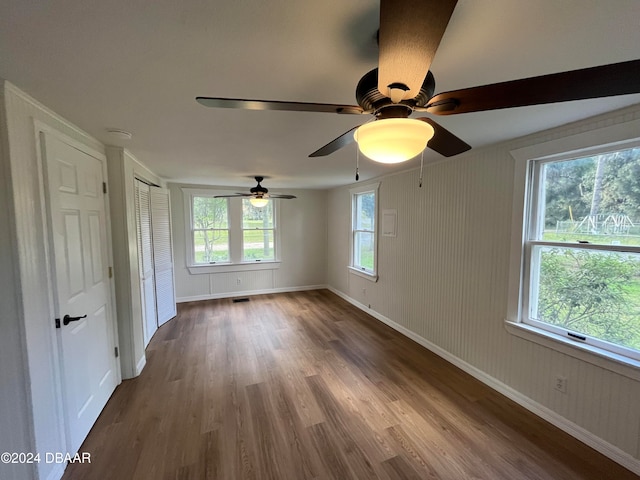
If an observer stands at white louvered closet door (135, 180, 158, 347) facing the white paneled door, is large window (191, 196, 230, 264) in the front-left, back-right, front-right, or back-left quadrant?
back-left

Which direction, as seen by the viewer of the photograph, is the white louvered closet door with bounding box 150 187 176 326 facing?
facing the viewer and to the right of the viewer

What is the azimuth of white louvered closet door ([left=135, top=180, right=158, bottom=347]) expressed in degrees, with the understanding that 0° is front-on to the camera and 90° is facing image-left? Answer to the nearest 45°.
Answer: approximately 270°

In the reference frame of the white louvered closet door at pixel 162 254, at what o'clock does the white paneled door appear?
The white paneled door is roughly at 2 o'clock from the white louvered closet door.

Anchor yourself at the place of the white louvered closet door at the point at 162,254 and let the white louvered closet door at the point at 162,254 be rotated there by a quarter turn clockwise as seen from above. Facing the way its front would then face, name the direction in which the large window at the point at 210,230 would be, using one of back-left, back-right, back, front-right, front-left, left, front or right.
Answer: back

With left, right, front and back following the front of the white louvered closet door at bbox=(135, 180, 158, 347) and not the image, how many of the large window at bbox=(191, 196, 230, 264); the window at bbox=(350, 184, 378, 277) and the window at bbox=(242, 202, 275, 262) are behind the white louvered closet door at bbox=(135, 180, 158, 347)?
0

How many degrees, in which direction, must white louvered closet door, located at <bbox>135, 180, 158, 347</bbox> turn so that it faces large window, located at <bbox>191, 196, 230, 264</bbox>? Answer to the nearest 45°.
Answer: approximately 45° to its left

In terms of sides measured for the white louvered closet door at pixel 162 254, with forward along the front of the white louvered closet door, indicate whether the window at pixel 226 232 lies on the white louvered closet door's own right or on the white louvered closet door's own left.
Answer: on the white louvered closet door's own left

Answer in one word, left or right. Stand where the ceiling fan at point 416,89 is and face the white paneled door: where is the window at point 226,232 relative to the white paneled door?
right

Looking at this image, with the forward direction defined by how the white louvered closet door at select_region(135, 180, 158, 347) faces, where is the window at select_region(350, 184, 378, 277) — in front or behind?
in front

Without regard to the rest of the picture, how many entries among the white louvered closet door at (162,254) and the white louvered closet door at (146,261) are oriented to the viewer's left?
0
